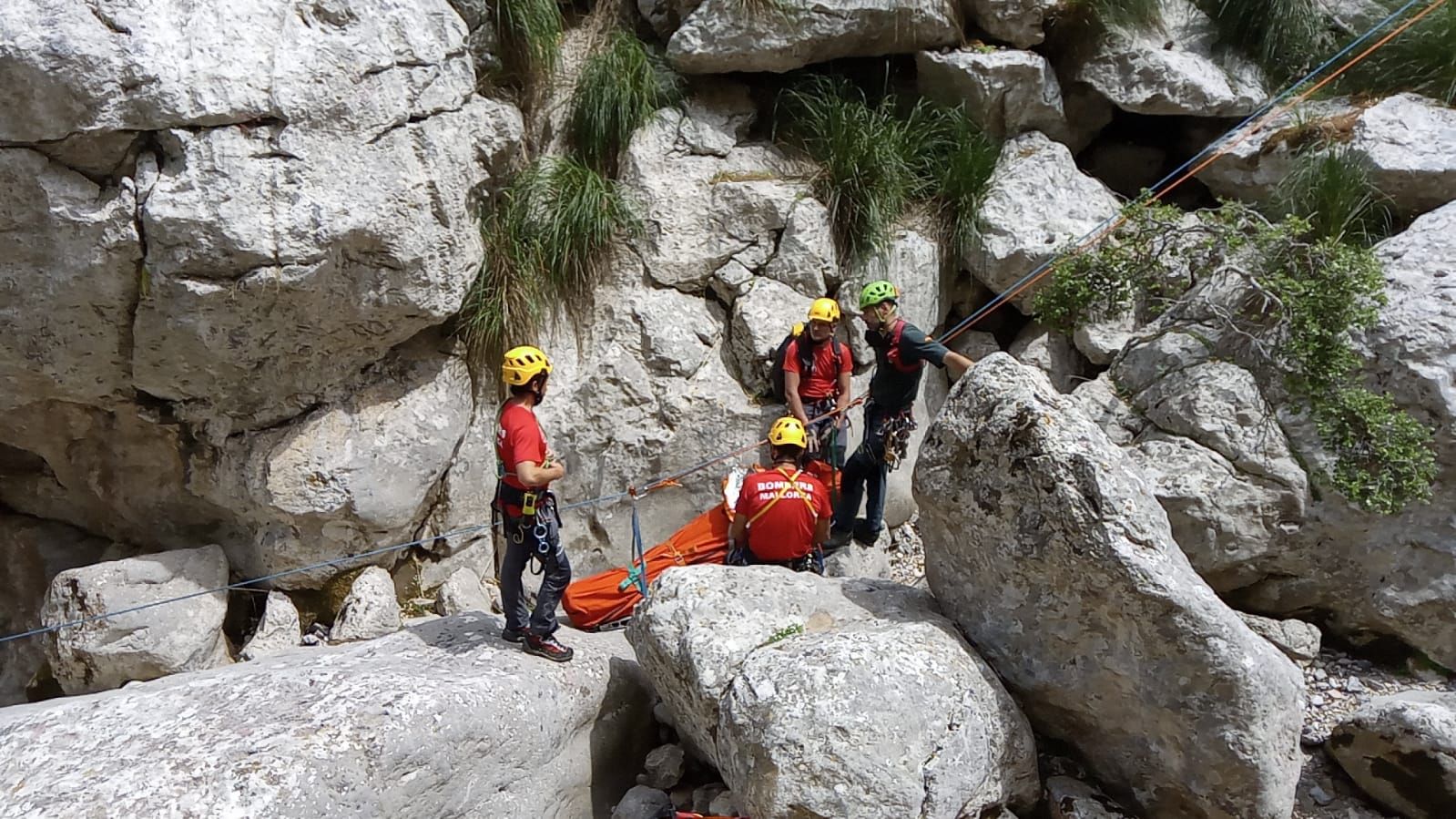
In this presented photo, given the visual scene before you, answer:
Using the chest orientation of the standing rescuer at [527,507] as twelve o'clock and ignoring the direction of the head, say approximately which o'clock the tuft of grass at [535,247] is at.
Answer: The tuft of grass is roughly at 9 o'clock from the standing rescuer.

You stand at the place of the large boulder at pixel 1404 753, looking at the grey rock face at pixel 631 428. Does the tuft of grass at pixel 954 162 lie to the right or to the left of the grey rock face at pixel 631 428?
right

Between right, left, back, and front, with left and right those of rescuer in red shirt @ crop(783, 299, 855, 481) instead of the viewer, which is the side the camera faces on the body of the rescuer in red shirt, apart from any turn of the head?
front

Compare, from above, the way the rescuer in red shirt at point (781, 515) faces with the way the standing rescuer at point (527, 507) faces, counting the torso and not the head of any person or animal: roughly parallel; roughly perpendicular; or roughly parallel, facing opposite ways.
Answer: roughly perpendicular

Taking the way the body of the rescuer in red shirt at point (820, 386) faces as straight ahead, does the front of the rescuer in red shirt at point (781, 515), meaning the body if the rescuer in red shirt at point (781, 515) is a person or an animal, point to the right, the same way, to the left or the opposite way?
the opposite way

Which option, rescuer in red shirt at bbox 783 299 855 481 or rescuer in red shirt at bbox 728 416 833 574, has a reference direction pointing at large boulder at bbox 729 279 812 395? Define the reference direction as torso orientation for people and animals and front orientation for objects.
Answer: rescuer in red shirt at bbox 728 416 833 574

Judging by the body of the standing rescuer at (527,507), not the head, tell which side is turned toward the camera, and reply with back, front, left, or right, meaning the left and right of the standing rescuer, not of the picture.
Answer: right

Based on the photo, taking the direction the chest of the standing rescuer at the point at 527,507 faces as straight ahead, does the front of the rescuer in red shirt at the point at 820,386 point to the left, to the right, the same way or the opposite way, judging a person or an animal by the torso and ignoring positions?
to the right

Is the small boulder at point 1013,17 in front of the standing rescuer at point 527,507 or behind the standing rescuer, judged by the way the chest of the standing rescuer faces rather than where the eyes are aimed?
in front

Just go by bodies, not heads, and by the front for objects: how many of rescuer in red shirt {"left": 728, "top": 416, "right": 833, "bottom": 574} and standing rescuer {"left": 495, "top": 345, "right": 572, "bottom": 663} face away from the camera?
1

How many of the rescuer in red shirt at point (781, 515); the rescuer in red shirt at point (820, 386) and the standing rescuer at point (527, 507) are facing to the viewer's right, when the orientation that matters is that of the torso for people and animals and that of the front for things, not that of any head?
1

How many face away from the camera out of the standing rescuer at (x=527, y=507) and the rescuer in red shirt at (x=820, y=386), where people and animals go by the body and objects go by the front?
0

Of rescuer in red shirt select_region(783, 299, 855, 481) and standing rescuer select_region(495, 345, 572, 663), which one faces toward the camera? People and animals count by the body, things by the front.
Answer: the rescuer in red shirt

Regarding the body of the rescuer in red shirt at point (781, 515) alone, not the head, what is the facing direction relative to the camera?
away from the camera

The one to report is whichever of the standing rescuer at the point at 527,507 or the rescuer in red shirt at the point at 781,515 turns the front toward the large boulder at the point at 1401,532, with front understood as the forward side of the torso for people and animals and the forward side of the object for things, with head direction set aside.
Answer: the standing rescuer

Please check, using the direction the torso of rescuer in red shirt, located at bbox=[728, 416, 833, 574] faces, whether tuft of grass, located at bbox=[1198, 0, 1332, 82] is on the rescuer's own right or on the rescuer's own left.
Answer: on the rescuer's own right
